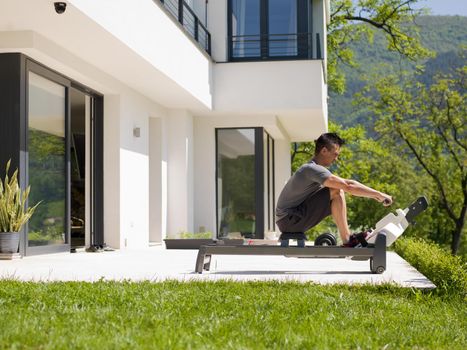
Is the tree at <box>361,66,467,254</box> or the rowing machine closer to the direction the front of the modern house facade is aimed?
the rowing machine

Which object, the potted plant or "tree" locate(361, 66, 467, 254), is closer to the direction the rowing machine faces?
the tree

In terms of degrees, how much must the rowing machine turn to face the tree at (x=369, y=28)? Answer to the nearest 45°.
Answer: approximately 90° to its left

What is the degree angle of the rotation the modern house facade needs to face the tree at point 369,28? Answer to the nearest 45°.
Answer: approximately 90° to its left

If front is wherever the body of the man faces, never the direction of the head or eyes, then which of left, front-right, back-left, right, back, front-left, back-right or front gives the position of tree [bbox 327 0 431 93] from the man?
left

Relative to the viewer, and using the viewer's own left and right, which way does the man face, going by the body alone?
facing to the right of the viewer

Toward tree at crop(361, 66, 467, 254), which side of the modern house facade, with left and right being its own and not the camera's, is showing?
left

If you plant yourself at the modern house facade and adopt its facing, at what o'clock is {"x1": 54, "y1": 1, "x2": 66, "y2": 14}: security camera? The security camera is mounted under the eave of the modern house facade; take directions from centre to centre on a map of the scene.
The security camera is roughly at 2 o'clock from the modern house facade.

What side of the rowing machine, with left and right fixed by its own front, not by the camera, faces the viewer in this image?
right

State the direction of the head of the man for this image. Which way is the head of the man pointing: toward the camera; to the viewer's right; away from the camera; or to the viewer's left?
to the viewer's right
